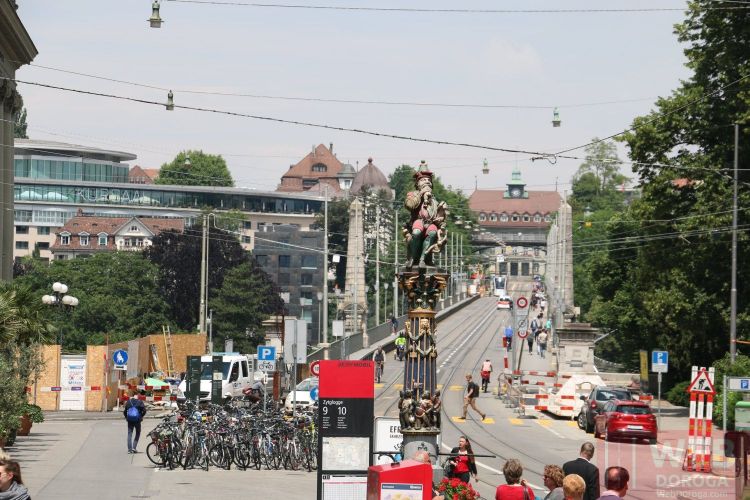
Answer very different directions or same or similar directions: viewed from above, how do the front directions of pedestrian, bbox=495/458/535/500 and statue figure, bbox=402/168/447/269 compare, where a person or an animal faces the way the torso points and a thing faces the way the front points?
very different directions

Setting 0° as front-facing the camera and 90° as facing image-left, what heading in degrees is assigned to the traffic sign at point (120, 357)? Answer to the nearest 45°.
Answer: approximately 0°

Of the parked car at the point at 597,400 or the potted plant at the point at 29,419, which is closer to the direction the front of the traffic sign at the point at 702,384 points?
the potted plant

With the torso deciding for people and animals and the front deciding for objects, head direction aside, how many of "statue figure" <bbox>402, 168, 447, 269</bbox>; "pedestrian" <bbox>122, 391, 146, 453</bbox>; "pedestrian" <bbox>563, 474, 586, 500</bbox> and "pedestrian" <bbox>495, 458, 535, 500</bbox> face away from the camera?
3

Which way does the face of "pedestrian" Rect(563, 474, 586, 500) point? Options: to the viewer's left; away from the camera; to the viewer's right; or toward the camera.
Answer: away from the camera

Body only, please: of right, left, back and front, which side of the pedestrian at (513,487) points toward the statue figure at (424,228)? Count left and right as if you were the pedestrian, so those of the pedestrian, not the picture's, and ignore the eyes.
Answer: front

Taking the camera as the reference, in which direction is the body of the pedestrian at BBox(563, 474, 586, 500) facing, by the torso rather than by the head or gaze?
away from the camera

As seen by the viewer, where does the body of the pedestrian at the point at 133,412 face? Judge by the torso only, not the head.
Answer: away from the camera

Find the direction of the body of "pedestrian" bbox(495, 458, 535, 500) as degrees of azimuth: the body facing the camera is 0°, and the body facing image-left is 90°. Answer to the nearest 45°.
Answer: approximately 180°

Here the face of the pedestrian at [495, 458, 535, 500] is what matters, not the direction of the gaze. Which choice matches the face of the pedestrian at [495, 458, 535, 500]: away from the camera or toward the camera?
away from the camera

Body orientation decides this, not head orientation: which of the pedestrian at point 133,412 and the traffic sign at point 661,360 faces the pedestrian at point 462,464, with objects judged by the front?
the traffic sign
